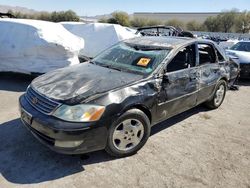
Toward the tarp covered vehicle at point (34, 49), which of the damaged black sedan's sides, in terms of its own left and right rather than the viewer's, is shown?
right

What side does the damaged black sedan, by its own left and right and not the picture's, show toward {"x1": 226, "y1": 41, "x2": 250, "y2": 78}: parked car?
back

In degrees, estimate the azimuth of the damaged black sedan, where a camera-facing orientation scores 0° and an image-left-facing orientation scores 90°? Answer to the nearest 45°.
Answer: approximately 45°

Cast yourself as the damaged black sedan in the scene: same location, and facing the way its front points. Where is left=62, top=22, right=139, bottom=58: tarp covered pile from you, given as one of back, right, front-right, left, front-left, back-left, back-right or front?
back-right
